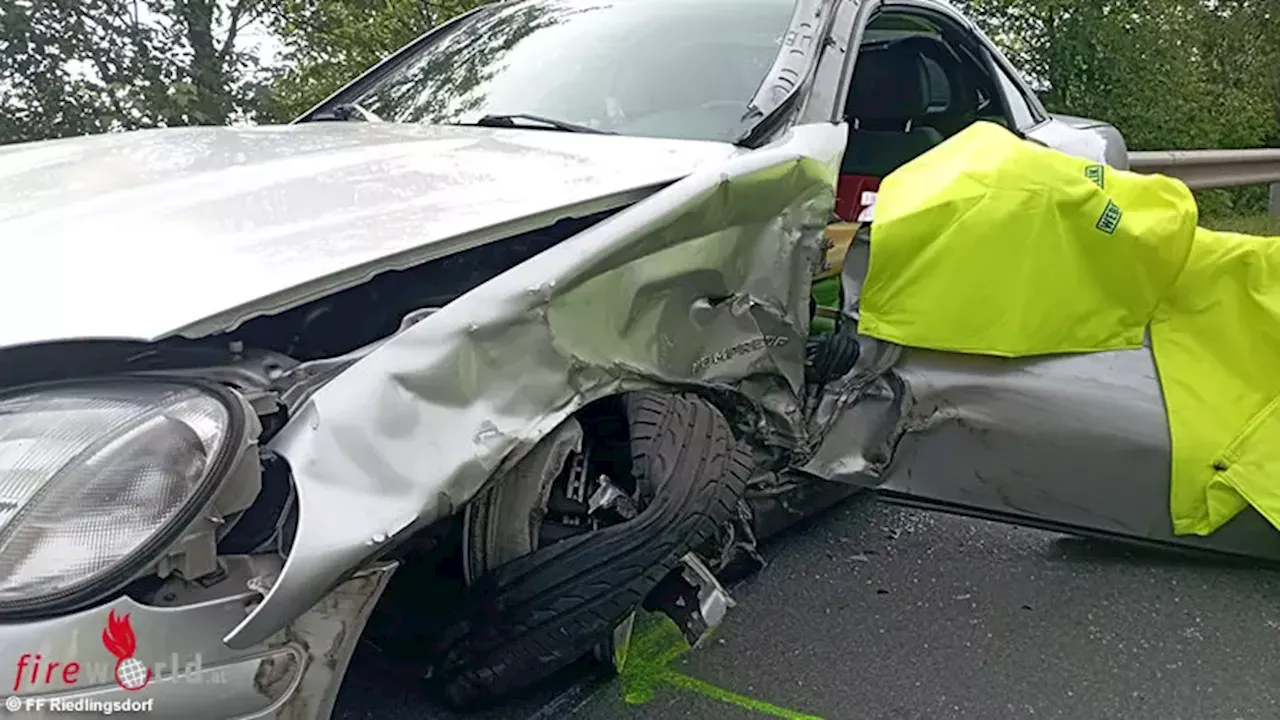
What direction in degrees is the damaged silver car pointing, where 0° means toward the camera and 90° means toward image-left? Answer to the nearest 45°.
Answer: approximately 45°

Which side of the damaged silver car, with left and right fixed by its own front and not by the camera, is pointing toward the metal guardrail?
back

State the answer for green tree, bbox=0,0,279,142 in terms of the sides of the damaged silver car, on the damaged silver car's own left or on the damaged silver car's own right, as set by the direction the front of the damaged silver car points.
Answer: on the damaged silver car's own right
